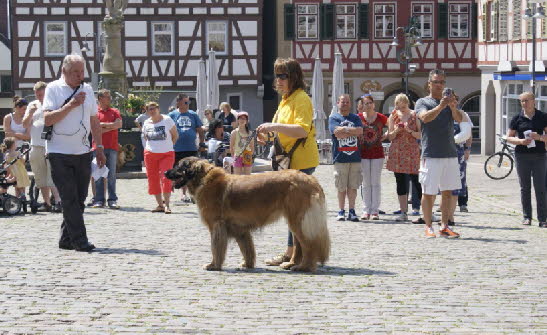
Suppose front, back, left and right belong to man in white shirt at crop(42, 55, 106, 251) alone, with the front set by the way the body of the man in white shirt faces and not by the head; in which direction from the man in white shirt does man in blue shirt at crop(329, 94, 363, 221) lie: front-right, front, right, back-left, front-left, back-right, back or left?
left

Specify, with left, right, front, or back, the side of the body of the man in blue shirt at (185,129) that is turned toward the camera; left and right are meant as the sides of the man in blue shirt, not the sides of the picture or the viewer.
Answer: front

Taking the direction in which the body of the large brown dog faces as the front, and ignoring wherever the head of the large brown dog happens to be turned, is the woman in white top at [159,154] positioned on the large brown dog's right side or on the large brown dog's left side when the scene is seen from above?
on the large brown dog's right side

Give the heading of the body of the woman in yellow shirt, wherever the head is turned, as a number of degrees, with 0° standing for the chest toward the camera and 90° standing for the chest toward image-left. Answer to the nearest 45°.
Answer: approximately 90°

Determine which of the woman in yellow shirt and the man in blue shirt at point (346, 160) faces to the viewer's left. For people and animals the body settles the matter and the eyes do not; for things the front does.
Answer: the woman in yellow shirt

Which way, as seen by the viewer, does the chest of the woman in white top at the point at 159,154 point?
toward the camera

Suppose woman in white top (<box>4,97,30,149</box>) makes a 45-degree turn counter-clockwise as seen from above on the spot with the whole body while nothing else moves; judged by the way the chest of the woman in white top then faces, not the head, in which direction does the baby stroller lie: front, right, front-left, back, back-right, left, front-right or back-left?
right

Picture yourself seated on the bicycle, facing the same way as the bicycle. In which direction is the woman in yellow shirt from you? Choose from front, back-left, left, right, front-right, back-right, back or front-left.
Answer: left

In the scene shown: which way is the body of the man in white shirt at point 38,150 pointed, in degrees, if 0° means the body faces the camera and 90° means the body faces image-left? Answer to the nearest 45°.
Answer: approximately 315°

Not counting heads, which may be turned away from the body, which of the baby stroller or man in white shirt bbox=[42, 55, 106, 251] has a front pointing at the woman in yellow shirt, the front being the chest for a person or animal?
the man in white shirt

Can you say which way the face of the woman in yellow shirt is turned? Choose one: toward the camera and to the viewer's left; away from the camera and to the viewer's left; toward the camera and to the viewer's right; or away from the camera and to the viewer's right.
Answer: toward the camera and to the viewer's left

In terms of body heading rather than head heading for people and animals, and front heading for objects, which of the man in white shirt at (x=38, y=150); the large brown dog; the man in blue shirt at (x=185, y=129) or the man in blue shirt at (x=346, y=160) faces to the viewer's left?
the large brown dog

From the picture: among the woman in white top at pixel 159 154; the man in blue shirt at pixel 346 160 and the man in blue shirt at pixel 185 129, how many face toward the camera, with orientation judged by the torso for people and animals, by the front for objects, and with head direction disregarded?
3
